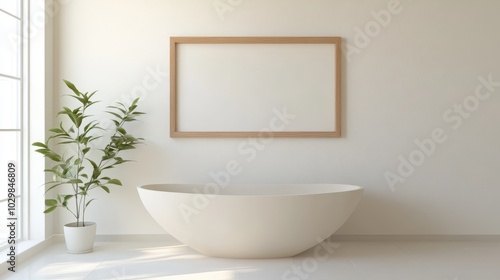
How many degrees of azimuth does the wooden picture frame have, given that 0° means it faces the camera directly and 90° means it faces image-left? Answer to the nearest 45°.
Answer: approximately 0°

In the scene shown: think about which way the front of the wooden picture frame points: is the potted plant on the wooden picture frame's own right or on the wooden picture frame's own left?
on the wooden picture frame's own right

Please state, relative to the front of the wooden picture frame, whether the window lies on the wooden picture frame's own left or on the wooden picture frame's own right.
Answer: on the wooden picture frame's own right

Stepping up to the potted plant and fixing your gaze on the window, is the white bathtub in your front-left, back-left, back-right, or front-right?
back-left
